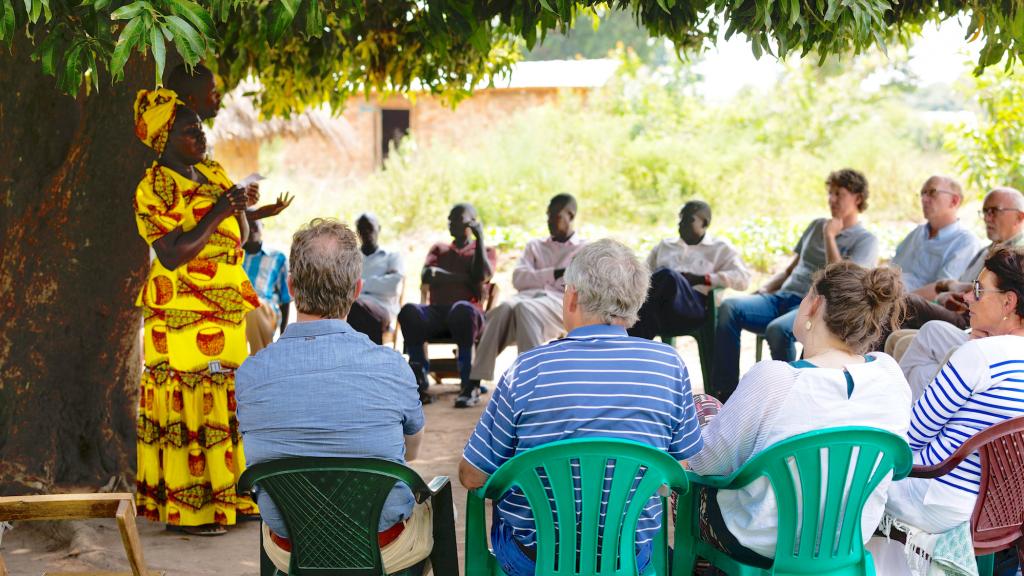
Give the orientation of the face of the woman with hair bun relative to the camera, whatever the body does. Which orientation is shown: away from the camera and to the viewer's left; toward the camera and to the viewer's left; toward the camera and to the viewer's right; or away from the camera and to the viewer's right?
away from the camera and to the viewer's left

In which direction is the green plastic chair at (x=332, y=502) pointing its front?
away from the camera

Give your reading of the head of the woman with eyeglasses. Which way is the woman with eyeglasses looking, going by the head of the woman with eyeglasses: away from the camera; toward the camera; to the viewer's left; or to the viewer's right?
to the viewer's left

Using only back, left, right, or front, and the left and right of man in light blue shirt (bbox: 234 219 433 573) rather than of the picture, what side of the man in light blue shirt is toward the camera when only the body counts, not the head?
back

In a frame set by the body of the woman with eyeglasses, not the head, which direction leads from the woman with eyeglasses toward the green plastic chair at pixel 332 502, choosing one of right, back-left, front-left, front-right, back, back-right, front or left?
front-left

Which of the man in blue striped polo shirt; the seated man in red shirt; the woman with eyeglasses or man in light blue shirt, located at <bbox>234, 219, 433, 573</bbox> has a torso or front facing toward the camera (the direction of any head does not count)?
the seated man in red shirt

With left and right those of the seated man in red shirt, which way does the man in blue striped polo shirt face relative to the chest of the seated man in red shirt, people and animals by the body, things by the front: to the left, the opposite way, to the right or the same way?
the opposite way

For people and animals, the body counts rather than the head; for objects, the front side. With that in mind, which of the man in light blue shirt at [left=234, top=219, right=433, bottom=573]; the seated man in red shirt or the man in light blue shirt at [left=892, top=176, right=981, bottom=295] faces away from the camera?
the man in light blue shirt at [left=234, top=219, right=433, bottom=573]

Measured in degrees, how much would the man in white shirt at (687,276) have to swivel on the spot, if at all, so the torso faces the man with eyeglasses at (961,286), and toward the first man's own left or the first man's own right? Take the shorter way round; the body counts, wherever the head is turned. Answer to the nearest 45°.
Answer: approximately 90° to the first man's own left

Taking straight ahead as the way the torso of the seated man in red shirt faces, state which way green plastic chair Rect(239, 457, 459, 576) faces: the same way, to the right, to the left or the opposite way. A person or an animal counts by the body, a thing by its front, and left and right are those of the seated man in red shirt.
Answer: the opposite way

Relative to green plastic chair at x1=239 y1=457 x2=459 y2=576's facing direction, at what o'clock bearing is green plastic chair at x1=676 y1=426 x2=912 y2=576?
green plastic chair at x1=676 y1=426 x2=912 y2=576 is roughly at 3 o'clock from green plastic chair at x1=239 y1=457 x2=459 y2=576.

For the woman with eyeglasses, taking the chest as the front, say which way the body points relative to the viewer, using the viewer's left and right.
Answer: facing to the left of the viewer
